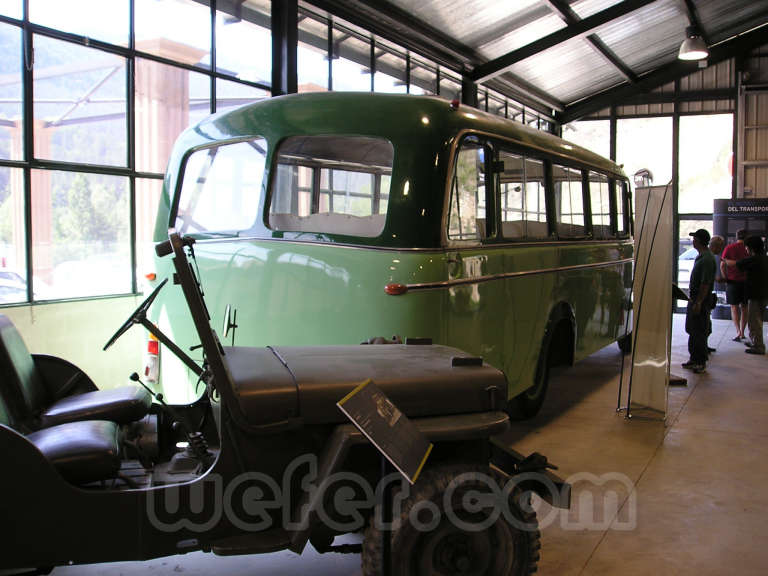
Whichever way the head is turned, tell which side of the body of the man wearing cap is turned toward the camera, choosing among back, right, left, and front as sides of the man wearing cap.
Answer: left

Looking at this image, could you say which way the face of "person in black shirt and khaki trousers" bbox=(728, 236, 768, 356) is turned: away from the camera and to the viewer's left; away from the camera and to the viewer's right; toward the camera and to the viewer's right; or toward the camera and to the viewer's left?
away from the camera and to the viewer's left

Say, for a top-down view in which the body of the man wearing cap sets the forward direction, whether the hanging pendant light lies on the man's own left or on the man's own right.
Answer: on the man's own right

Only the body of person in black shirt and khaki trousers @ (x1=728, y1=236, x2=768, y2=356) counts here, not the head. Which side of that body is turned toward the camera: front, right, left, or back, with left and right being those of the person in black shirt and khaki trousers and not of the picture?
left
